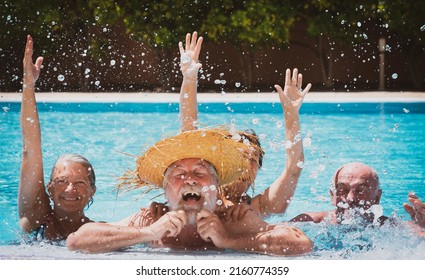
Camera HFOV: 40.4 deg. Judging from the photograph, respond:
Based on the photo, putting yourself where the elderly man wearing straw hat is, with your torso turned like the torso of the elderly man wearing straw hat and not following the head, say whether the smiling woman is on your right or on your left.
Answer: on your right

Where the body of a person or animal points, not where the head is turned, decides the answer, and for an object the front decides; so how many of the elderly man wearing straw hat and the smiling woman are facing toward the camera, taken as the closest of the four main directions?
2

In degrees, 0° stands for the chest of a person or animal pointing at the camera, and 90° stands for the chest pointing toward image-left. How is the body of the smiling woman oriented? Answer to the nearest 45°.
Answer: approximately 0°

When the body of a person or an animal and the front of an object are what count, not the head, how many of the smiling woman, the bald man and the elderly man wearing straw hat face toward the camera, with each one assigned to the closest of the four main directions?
3

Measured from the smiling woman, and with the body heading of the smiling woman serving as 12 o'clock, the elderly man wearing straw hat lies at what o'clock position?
The elderly man wearing straw hat is roughly at 10 o'clock from the smiling woman.
